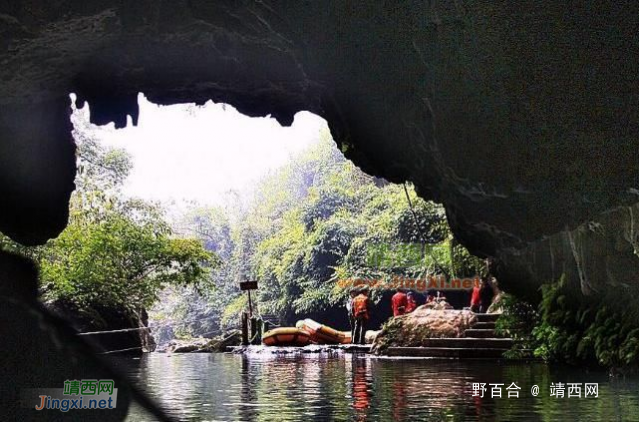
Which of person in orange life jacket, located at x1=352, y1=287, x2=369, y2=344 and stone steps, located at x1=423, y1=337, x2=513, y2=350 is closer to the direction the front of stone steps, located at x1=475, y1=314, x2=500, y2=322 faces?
the stone steps

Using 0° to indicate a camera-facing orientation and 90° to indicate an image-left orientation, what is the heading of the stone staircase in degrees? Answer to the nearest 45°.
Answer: approximately 0°
